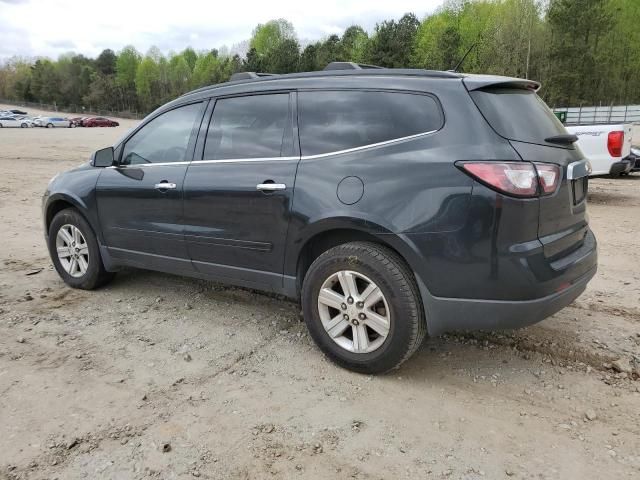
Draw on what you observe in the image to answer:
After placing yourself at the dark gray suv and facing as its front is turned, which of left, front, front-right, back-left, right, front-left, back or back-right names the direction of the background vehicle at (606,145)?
right

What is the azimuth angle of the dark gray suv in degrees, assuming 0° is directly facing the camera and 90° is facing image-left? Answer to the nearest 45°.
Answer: approximately 135°
